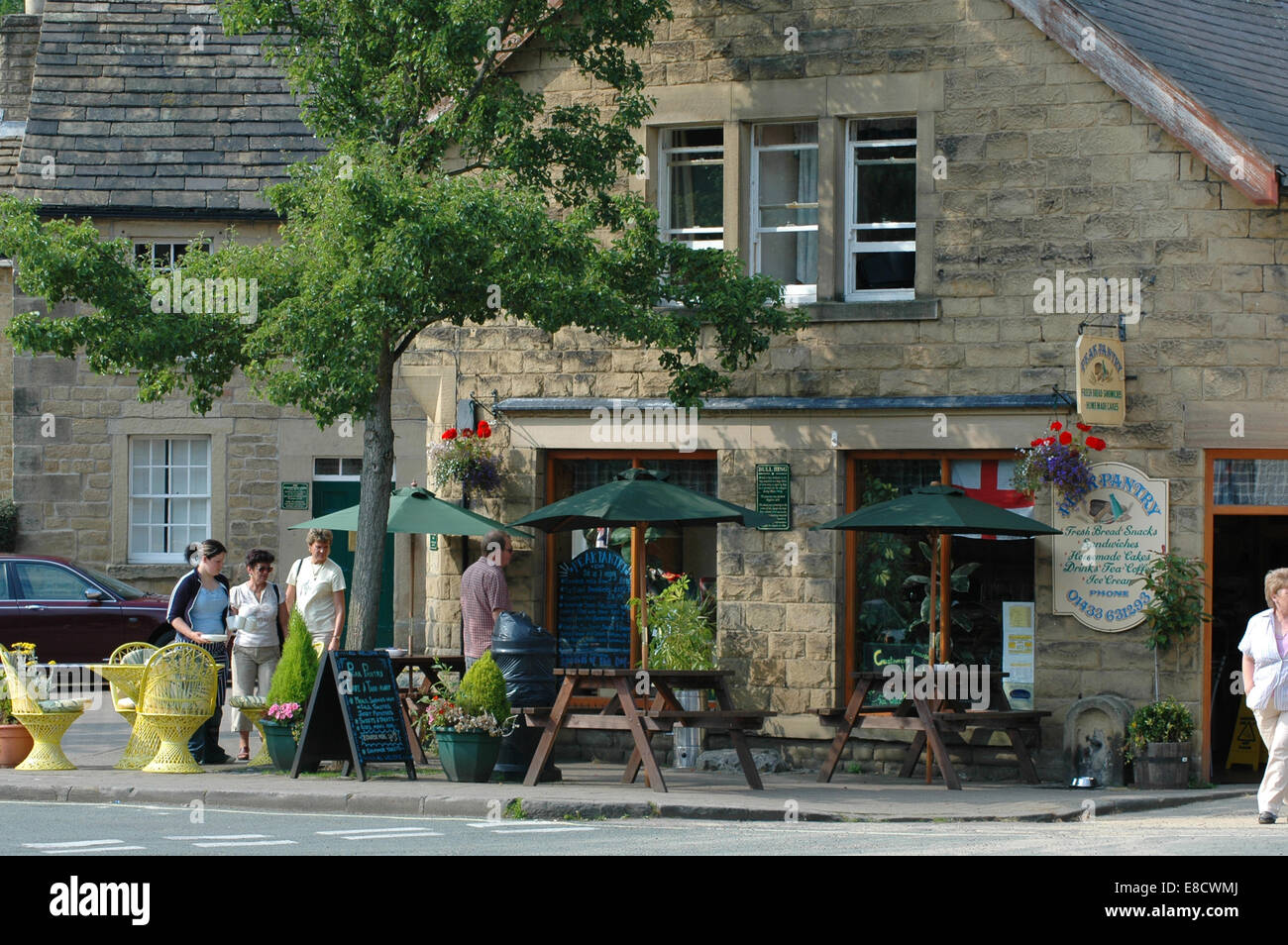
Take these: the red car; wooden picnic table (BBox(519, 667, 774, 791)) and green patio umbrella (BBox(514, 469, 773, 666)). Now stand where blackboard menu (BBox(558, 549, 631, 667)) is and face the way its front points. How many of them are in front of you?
2

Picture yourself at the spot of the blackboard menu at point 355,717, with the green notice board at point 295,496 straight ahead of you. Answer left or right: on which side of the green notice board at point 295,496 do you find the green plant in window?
right

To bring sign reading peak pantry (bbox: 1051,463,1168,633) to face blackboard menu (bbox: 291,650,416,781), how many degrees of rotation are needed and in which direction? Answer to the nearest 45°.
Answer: approximately 45° to its right

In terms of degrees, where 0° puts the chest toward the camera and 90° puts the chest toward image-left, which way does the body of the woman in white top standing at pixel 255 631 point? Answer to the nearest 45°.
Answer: approximately 0°
